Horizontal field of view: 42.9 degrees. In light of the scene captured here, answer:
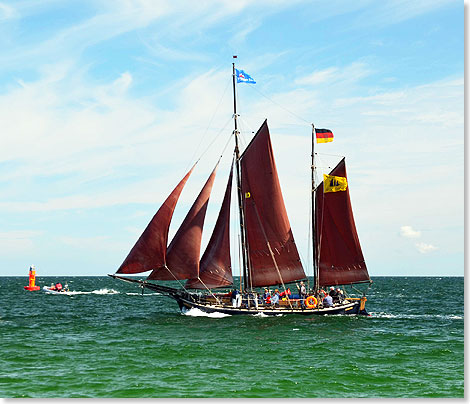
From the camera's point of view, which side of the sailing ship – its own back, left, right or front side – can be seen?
left
